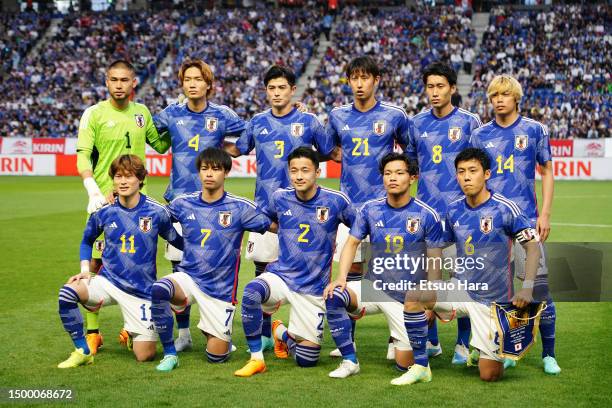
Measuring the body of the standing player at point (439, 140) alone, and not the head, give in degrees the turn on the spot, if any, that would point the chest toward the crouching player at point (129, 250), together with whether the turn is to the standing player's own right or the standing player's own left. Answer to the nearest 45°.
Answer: approximately 90° to the standing player's own right

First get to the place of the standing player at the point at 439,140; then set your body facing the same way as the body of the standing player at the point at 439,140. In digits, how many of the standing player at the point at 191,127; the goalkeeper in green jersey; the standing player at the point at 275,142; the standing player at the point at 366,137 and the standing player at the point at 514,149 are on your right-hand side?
4

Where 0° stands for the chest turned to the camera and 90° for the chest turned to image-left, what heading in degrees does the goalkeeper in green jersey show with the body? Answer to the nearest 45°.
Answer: approximately 0°

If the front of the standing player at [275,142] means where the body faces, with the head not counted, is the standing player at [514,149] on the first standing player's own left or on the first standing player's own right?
on the first standing player's own left

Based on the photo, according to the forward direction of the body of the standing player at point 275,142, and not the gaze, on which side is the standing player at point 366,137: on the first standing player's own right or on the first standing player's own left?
on the first standing player's own left

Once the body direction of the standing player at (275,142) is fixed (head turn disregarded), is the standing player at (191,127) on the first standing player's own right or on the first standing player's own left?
on the first standing player's own right

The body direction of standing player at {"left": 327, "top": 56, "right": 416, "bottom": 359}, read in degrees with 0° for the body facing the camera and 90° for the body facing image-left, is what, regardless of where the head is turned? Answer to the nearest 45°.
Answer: approximately 0°

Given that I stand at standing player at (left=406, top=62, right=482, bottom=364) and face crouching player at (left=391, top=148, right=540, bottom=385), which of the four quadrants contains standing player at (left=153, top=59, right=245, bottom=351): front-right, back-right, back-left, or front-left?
back-right

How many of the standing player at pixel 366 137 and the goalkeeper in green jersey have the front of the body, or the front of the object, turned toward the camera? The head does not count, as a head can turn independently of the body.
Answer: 2

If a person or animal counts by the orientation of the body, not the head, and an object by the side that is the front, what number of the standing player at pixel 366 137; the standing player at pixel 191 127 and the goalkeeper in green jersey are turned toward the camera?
3
